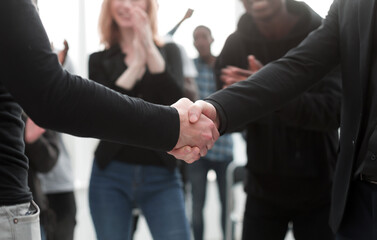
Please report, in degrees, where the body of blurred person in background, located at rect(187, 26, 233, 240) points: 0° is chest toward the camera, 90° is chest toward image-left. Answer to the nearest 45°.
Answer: approximately 0°

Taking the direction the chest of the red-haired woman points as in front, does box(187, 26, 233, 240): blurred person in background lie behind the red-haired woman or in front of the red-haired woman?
behind

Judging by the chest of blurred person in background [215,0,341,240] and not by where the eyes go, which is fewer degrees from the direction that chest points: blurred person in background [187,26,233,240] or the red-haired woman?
the red-haired woman

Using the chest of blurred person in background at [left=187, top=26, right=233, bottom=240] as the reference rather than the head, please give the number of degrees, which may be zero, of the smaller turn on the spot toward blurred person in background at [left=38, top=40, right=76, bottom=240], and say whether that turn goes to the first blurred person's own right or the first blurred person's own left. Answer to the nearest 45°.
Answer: approximately 45° to the first blurred person's own right

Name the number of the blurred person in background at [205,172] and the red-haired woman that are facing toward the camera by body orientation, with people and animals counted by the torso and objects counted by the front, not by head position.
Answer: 2

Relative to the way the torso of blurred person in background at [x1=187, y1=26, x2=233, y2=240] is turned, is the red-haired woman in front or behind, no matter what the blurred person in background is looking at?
in front

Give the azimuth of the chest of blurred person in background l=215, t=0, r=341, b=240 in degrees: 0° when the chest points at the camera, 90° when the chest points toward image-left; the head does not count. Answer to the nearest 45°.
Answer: approximately 45°
